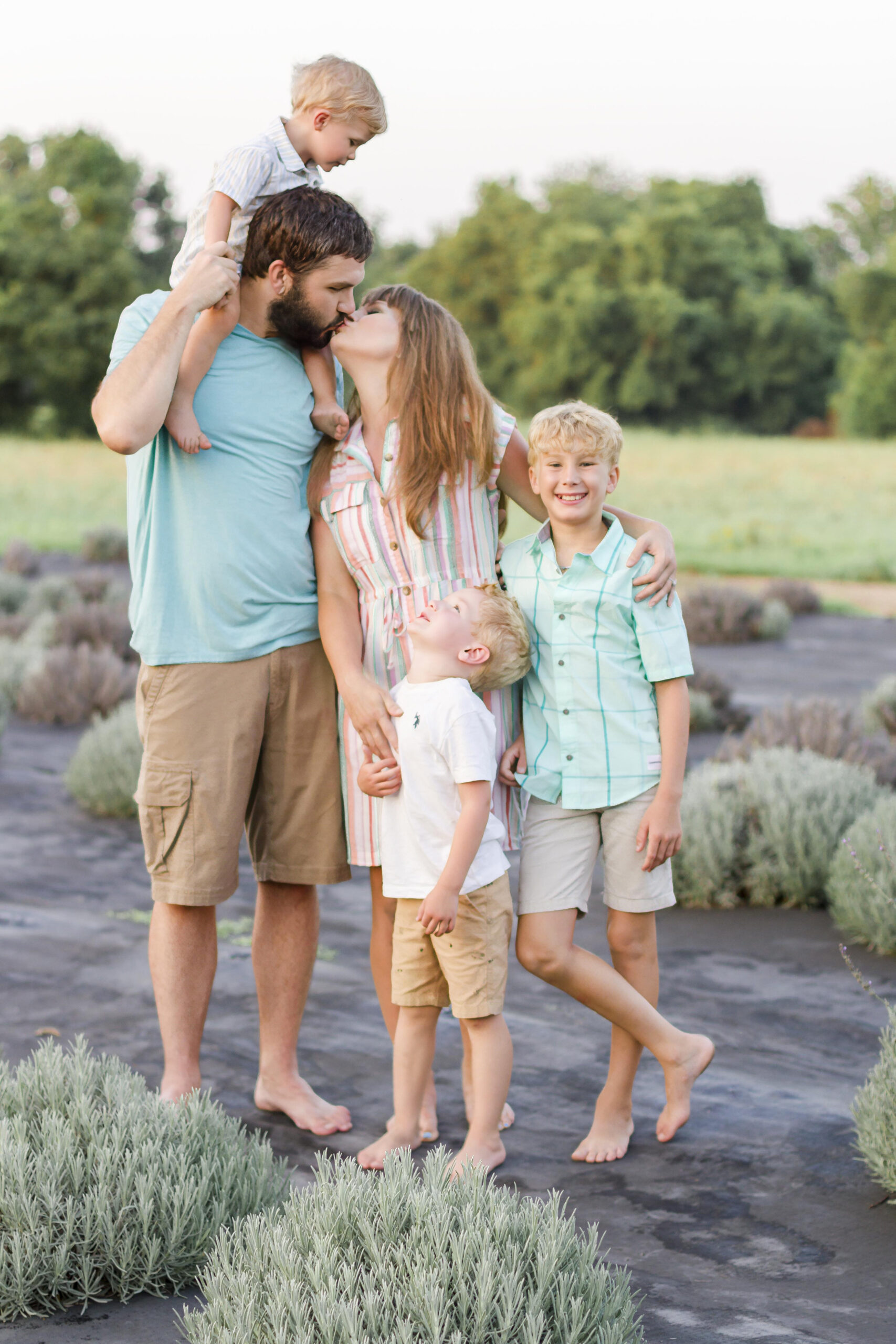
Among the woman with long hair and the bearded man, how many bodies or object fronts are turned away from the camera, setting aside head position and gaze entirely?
0

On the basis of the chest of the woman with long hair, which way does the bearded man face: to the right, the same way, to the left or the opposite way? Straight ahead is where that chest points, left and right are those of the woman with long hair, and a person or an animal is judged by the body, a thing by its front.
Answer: to the left

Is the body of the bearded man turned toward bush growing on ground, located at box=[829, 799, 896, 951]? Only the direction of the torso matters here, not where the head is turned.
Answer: no

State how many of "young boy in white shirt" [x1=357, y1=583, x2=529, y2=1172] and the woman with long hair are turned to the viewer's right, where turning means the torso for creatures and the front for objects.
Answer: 0

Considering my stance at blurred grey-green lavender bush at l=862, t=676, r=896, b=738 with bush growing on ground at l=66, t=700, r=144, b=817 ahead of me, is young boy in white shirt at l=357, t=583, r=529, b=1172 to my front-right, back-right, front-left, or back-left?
front-left

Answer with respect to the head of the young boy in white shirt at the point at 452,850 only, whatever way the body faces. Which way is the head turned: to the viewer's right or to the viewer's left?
to the viewer's left

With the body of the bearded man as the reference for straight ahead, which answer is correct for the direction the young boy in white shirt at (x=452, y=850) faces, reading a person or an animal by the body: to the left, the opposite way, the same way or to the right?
to the right

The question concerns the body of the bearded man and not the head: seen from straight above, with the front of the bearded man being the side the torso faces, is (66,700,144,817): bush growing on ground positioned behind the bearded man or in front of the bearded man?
behind

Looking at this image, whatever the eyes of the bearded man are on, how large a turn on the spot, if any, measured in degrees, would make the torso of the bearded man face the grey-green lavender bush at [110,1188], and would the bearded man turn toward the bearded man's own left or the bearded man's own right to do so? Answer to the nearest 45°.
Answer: approximately 45° to the bearded man's own right

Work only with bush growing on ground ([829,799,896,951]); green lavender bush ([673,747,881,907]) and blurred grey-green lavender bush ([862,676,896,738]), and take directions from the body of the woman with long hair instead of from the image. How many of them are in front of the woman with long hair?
0

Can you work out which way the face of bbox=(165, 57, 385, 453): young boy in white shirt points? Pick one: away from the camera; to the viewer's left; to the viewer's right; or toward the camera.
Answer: to the viewer's right

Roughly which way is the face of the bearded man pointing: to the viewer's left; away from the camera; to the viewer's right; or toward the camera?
to the viewer's right

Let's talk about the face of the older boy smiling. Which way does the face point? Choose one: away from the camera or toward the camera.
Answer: toward the camera

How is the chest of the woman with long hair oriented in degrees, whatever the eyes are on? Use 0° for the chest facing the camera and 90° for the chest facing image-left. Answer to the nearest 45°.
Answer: approximately 45°

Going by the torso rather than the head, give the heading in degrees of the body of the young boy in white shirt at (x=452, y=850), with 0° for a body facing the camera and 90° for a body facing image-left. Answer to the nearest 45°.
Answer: approximately 45°

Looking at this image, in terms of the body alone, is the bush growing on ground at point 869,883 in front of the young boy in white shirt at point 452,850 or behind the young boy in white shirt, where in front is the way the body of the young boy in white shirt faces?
behind
